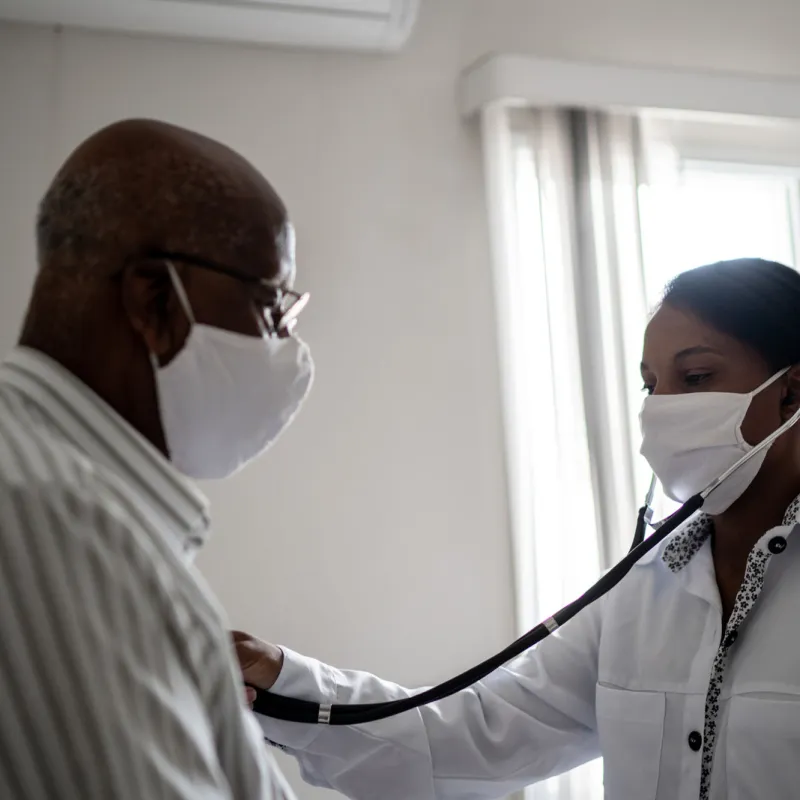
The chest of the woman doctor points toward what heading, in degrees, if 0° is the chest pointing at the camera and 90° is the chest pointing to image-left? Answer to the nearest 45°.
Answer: approximately 45°

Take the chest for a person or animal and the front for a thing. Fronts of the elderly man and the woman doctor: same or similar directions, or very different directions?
very different directions

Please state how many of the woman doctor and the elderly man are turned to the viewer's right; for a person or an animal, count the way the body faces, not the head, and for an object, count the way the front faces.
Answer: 1

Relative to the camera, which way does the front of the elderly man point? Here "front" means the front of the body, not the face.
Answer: to the viewer's right

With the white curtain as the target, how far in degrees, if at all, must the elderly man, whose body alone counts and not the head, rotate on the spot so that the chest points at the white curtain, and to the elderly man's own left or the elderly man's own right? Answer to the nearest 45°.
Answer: approximately 45° to the elderly man's own left

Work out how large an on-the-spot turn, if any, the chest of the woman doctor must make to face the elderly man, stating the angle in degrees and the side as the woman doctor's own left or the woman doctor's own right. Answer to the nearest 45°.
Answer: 0° — they already face them

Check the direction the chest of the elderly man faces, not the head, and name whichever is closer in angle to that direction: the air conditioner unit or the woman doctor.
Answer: the woman doctor
